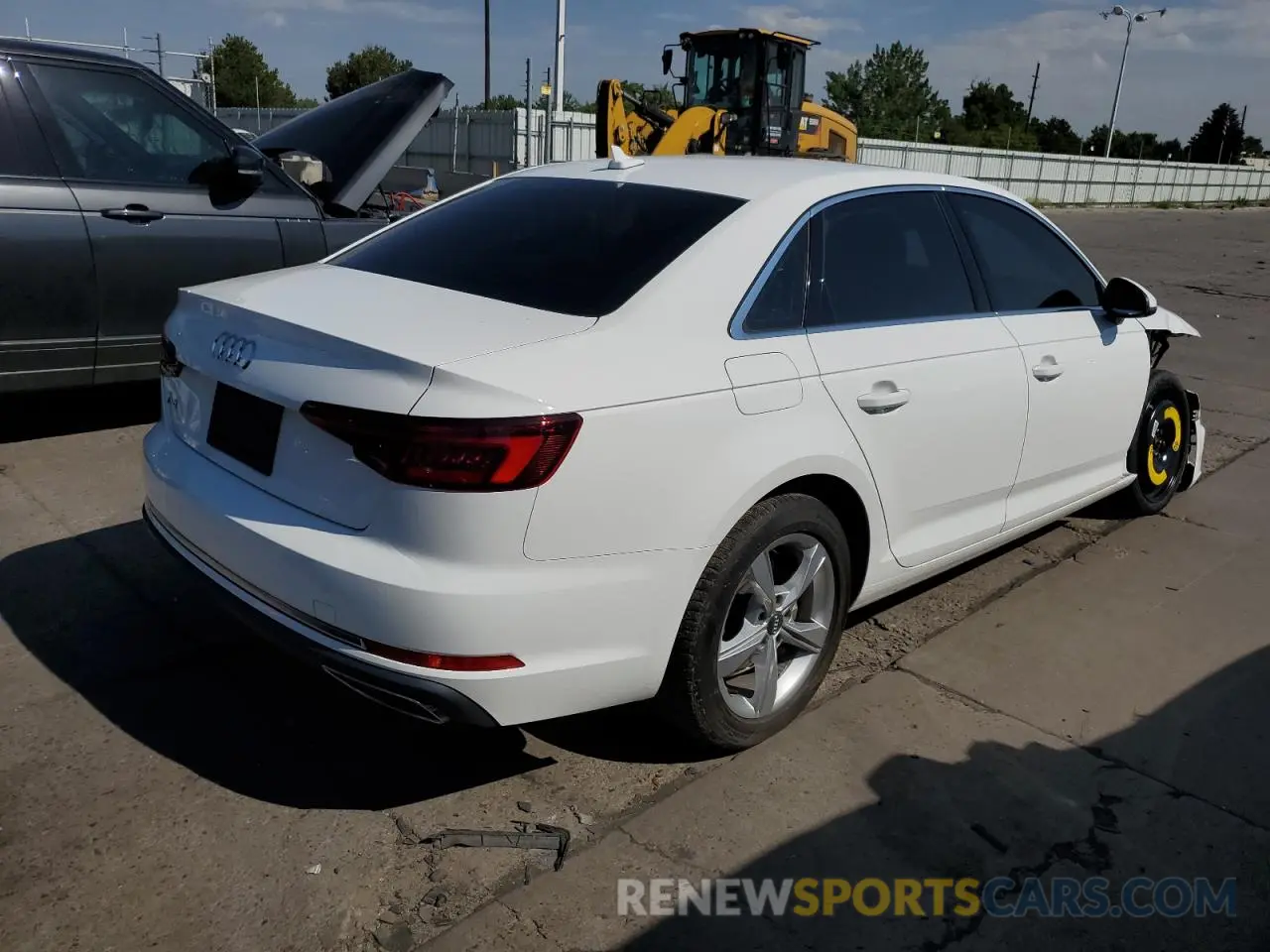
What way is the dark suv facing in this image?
to the viewer's right

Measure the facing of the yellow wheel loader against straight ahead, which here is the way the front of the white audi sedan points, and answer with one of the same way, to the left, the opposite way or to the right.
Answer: the opposite way

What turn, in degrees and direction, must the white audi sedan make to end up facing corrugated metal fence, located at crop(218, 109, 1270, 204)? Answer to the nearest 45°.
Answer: approximately 45° to its left

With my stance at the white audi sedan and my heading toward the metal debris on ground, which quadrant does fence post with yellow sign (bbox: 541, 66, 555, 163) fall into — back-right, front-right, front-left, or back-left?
back-right

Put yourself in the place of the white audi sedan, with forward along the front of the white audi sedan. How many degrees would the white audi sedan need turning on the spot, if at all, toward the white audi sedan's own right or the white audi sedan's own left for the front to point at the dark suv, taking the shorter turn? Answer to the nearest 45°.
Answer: approximately 90° to the white audi sedan's own left

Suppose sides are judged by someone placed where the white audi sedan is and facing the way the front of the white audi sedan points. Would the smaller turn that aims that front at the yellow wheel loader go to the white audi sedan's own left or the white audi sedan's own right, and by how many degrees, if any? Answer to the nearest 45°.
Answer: approximately 45° to the white audi sedan's own left

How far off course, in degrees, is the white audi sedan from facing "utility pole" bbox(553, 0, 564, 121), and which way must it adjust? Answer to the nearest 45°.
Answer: approximately 45° to its left

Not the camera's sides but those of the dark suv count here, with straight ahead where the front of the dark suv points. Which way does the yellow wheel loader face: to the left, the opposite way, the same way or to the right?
the opposite way

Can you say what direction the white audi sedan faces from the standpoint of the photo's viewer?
facing away from the viewer and to the right of the viewer

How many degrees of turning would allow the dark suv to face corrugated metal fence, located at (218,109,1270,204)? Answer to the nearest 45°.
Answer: approximately 45° to its left

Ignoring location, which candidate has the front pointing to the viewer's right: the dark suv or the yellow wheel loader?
the dark suv

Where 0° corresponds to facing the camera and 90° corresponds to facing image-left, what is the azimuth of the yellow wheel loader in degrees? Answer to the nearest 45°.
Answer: approximately 45°

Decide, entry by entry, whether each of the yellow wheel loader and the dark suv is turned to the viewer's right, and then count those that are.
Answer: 1
